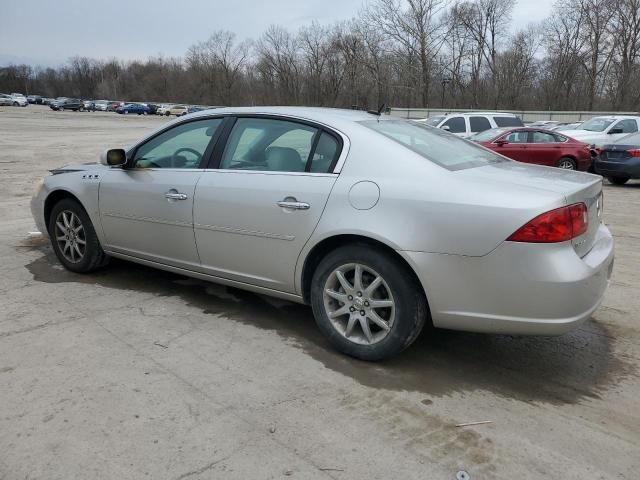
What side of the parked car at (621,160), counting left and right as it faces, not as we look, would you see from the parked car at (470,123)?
left

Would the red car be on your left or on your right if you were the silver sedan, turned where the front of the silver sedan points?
on your right

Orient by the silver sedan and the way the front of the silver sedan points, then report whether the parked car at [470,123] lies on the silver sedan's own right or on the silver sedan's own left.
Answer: on the silver sedan's own right

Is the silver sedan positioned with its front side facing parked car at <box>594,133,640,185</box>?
no

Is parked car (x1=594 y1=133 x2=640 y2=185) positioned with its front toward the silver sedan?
no

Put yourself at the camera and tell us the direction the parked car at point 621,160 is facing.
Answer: facing away from the viewer and to the right of the viewer

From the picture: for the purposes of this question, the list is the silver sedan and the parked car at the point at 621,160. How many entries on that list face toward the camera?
0

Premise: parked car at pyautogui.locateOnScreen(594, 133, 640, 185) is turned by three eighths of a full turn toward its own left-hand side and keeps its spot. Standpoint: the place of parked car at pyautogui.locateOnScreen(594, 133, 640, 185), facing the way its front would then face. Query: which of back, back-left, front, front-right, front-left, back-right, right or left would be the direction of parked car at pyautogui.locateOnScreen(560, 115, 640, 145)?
right

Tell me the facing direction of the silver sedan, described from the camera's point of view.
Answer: facing away from the viewer and to the left of the viewer

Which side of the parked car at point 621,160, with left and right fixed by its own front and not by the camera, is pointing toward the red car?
left

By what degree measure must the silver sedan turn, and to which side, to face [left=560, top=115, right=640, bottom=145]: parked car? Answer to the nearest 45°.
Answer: approximately 90° to its right
